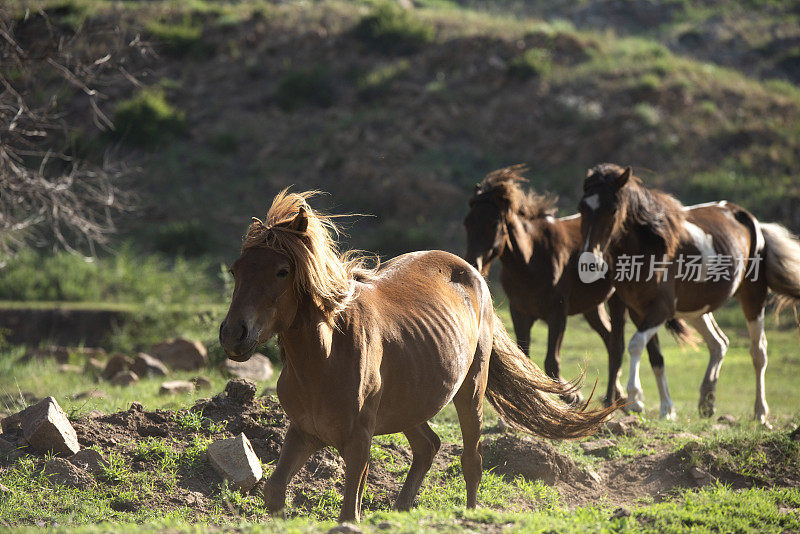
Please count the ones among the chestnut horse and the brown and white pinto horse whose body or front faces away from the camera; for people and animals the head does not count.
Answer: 0

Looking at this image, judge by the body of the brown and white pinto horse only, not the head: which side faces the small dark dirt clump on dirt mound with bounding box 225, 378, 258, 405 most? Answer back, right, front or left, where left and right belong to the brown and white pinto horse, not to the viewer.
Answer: front

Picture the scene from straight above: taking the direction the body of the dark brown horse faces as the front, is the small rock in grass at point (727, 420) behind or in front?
behind

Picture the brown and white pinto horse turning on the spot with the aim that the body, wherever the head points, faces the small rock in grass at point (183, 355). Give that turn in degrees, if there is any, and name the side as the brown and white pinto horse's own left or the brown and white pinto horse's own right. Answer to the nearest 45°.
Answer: approximately 45° to the brown and white pinto horse's own right

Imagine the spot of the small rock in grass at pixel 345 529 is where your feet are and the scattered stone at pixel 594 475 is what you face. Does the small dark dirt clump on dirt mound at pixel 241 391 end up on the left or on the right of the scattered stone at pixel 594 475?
left

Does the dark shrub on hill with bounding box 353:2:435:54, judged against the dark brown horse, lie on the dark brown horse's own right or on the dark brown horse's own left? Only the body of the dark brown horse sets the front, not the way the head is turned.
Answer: on the dark brown horse's own right

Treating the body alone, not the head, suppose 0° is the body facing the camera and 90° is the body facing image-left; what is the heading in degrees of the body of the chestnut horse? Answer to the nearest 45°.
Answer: approximately 45°

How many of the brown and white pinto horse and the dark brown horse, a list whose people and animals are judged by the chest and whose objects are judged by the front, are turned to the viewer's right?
0

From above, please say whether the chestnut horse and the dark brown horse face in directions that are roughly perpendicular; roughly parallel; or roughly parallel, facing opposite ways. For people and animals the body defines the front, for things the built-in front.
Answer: roughly parallel

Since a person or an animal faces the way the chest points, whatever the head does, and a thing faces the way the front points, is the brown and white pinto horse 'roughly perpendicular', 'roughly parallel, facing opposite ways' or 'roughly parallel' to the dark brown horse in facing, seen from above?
roughly parallel

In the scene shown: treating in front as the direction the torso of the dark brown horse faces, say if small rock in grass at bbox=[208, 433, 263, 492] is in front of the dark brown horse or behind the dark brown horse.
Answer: in front

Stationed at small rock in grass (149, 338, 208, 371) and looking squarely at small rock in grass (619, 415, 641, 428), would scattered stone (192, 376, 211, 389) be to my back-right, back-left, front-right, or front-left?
front-right

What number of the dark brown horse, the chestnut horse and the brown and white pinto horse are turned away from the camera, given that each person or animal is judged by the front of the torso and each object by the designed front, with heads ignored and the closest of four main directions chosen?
0
